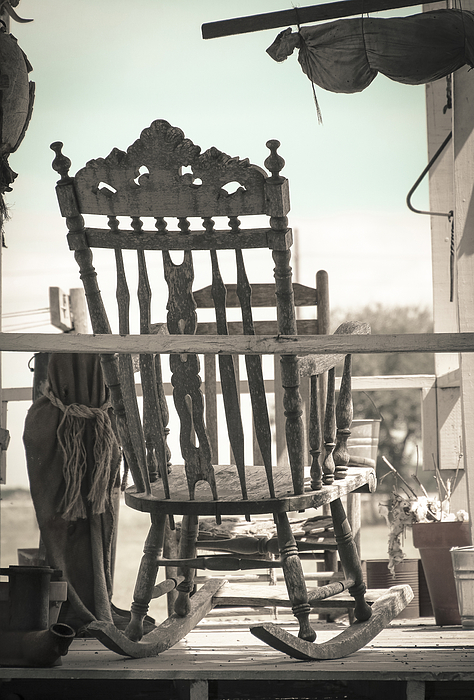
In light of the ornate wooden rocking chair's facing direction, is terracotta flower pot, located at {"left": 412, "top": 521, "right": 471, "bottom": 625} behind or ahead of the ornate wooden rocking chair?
ahead

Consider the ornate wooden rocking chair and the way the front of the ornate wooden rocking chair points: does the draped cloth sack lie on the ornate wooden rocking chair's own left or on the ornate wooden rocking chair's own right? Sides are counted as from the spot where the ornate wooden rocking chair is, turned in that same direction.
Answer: on the ornate wooden rocking chair's own left

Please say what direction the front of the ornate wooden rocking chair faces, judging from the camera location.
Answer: facing away from the viewer and to the right of the viewer

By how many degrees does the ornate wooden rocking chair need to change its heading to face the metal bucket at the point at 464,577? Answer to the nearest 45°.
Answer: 0° — it already faces it
